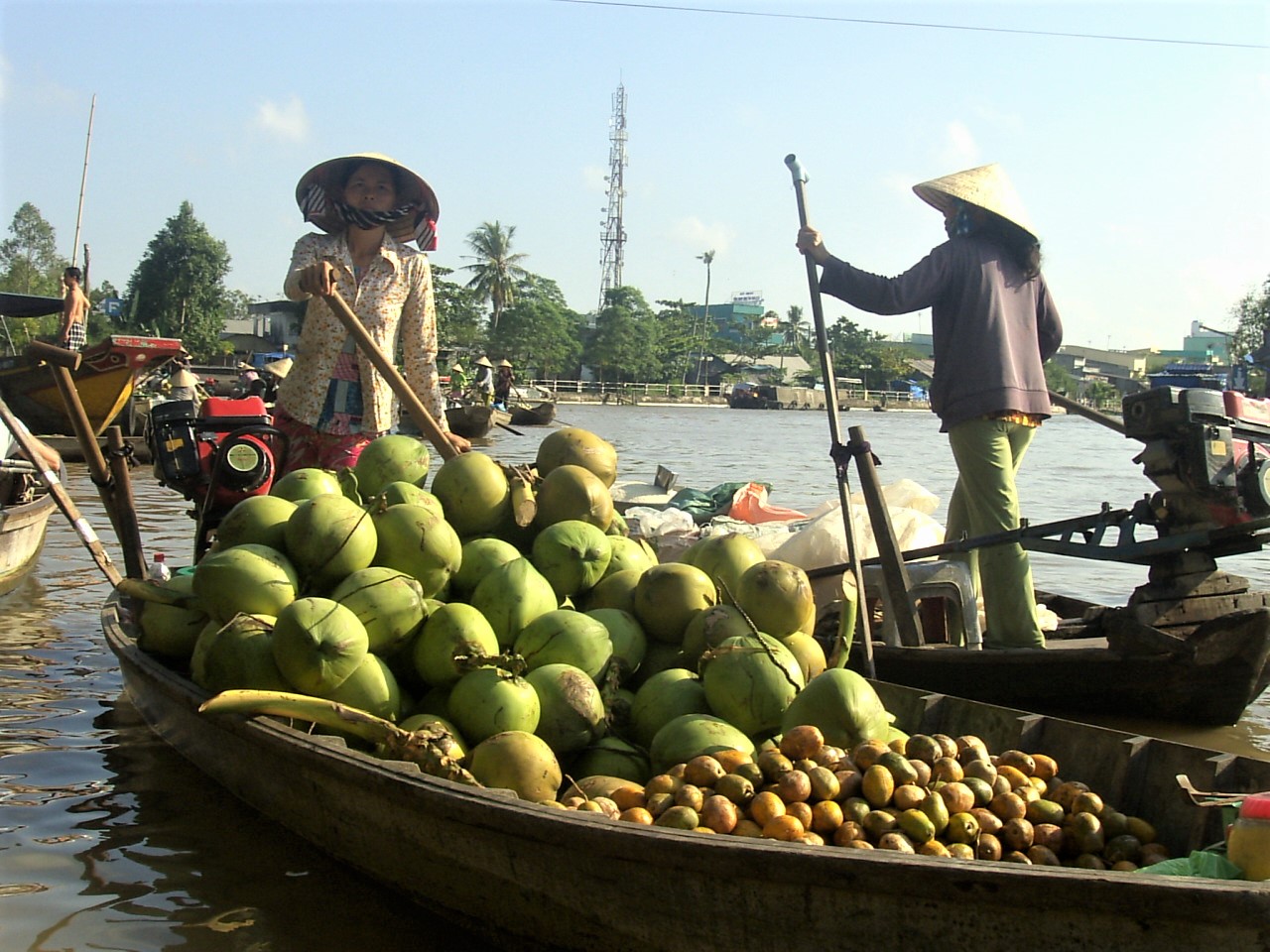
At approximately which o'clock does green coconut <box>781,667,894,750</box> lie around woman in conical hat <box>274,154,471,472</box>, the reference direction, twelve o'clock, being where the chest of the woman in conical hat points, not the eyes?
The green coconut is roughly at 11 o'clock from the woman in conical hat.

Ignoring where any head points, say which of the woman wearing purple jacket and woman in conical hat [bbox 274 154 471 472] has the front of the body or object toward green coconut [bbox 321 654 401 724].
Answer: the woman in conical hat

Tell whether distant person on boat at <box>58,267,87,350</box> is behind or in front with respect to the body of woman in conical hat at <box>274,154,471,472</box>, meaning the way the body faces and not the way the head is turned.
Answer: behind

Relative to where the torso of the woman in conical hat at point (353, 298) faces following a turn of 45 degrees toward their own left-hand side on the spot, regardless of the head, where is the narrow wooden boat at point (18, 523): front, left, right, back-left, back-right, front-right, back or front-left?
back

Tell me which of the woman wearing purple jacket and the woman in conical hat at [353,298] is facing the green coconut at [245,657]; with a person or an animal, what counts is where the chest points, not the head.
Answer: the woman in conical hat

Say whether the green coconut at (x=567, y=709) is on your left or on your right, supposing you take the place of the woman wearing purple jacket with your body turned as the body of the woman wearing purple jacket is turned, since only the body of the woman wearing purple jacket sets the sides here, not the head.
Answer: on your left

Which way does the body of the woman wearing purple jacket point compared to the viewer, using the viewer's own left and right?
facing away from the viewer and to the left of the viewer

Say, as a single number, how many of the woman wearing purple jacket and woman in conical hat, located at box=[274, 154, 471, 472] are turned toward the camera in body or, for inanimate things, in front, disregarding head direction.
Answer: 1

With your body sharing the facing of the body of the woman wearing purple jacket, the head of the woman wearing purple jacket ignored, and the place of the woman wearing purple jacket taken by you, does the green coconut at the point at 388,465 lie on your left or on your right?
on your left

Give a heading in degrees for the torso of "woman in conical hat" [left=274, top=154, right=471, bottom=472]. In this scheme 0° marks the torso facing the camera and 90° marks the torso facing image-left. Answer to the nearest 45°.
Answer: approximately 0°

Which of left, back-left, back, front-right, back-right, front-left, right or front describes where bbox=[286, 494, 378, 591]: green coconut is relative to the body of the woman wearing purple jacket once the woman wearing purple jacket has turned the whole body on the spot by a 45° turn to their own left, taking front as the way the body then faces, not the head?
front-left

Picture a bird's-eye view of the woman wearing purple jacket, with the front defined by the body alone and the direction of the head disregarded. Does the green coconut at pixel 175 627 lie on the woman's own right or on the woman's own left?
on the woman's own left
